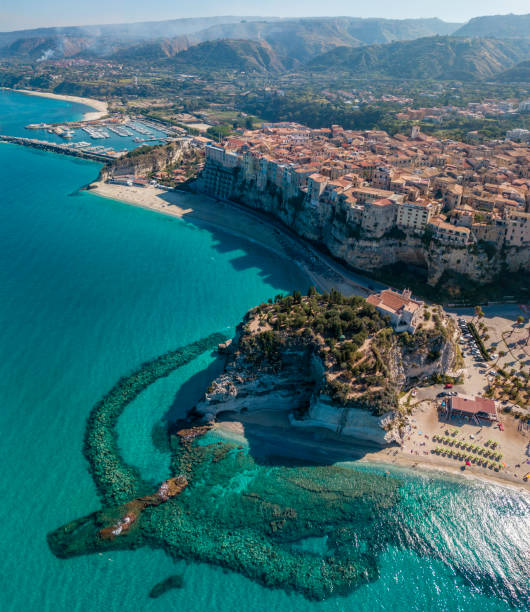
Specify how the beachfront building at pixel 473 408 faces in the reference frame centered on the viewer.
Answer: facing the viewer

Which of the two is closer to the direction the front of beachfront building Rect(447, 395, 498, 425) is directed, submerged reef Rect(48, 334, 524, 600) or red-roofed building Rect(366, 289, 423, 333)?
the submerged reef

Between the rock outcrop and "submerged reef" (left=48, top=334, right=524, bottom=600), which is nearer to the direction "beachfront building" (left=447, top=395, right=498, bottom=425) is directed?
the submerged reef

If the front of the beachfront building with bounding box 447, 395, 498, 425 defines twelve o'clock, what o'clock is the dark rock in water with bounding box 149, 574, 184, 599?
The dark rock in water is roughly at 1 o'clock from the beachfront building.

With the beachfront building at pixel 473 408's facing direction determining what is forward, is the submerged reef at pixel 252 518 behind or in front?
in front

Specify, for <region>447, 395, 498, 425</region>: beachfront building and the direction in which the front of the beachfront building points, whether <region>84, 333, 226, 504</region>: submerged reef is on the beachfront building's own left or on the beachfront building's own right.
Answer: on the beachfront building's own right
